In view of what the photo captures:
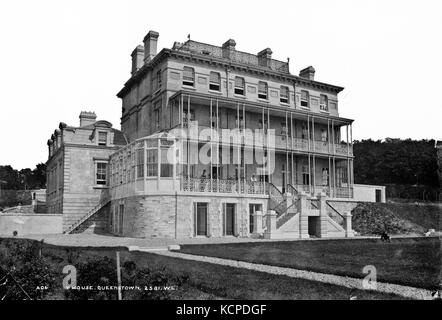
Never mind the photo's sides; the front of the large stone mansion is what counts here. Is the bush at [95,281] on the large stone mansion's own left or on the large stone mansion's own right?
on the large stone mansion's own right

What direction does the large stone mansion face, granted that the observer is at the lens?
facing the viewer and to the right of the viewer

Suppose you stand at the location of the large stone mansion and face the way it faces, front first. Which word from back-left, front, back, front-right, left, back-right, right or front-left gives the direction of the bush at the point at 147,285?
front-right

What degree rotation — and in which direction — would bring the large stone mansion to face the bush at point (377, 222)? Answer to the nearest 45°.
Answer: approximately 45° to its left
